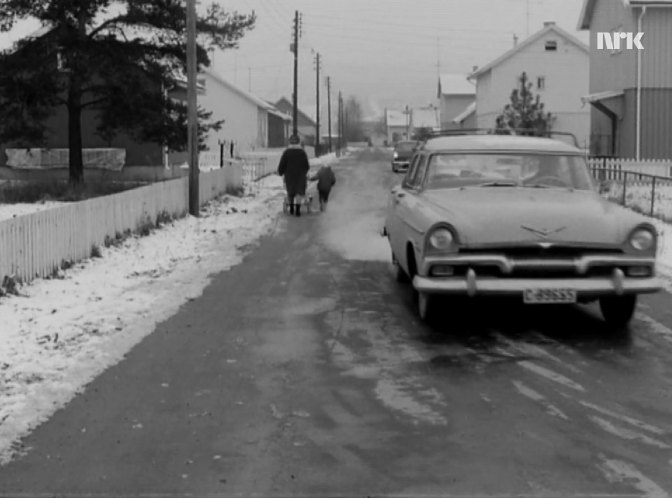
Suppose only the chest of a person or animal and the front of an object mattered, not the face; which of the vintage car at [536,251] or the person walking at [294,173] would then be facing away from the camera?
the person walking

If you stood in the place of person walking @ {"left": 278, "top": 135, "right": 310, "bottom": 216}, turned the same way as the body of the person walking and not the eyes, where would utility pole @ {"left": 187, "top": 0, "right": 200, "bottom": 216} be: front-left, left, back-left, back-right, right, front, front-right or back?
left

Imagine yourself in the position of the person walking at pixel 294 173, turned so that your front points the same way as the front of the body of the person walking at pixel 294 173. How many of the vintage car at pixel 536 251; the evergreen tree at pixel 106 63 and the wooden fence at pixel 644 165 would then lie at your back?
1

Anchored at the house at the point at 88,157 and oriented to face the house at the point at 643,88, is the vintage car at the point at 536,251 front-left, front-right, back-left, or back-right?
front-right

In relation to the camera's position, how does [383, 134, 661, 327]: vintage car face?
facing the viewer

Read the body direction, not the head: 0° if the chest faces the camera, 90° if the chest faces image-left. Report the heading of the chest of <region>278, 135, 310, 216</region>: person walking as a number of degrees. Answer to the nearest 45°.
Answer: approximately 180°

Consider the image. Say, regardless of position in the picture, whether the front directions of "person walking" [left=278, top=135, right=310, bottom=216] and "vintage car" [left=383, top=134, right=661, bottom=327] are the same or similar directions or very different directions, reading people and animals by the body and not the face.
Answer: very different directions

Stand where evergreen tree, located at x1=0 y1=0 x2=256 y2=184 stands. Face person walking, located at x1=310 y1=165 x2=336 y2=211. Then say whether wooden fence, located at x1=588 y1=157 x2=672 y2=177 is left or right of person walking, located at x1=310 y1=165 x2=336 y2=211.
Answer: left

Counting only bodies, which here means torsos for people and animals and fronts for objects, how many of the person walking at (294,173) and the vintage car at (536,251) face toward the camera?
1
